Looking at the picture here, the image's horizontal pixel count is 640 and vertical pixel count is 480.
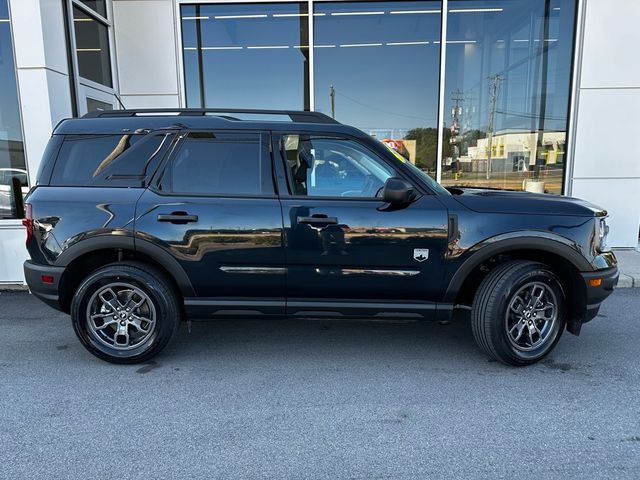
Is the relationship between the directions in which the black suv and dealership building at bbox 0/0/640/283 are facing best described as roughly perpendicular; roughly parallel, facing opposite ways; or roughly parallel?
roughly perpendicular

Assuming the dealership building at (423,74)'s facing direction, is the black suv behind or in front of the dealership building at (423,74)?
in front

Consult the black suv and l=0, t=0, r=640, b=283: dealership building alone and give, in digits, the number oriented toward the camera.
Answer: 1

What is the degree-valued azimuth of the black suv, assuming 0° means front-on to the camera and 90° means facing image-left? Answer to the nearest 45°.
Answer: approximately 270°

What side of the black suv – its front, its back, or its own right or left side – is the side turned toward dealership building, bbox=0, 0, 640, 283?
left

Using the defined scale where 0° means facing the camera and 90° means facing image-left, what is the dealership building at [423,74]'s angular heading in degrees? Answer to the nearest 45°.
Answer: approximately 0°
